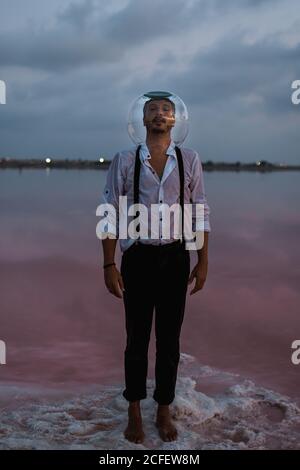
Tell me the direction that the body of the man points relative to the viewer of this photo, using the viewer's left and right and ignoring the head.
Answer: facing the viewer
